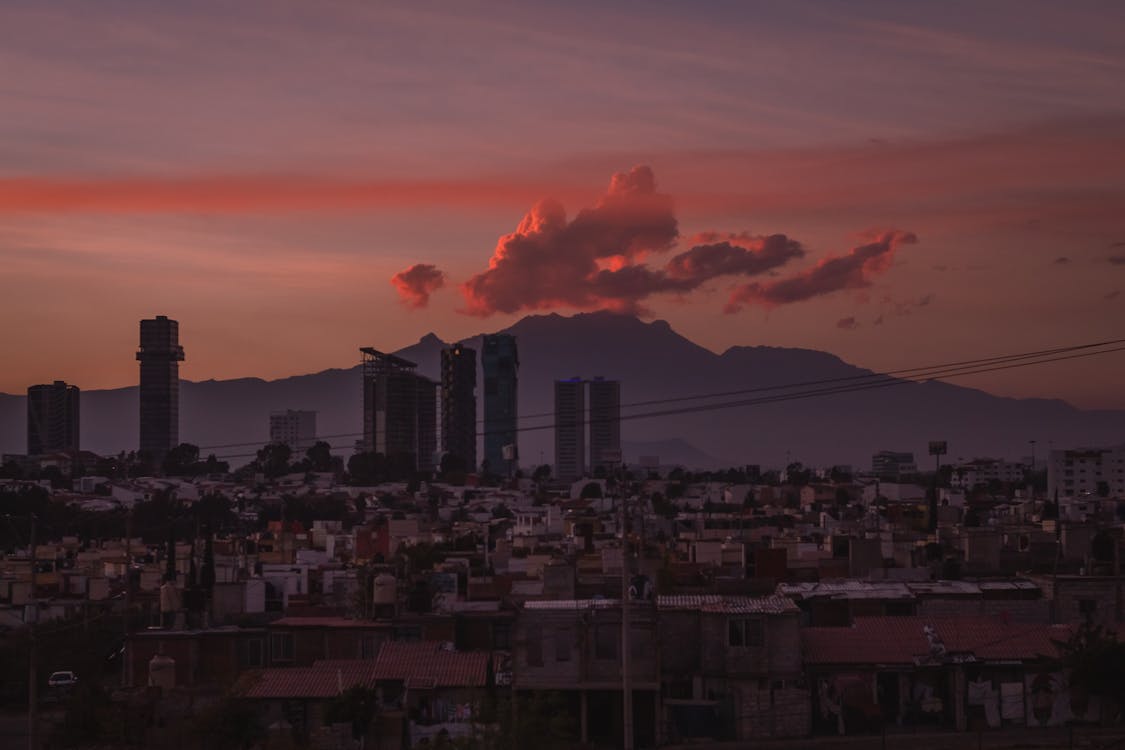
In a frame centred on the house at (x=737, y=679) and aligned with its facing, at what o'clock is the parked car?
The parked car is roughly at 4 o'clock from the house.

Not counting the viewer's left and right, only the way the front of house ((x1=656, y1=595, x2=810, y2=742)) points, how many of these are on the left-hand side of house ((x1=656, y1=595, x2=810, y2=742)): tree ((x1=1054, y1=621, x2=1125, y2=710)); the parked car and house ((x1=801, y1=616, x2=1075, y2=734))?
2

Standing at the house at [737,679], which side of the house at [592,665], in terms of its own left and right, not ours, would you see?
left

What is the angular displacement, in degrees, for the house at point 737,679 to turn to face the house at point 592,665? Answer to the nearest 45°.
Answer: approximately 90° to its right

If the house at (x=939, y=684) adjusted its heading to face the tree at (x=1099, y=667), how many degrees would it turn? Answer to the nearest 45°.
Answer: approximately 90° to its left

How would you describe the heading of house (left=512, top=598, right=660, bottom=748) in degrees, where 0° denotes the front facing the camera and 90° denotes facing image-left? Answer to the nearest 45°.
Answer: approximately 0°

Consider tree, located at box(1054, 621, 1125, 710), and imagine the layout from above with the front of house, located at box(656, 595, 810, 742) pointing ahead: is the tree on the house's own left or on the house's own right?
on the house's own left

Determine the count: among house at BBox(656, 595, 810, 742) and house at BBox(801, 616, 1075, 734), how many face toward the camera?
2

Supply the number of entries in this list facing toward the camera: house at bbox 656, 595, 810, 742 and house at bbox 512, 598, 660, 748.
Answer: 2

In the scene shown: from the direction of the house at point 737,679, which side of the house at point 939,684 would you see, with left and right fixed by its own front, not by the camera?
right

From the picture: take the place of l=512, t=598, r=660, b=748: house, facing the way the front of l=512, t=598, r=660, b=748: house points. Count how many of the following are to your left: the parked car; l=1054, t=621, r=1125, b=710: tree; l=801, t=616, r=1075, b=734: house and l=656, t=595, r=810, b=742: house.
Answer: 3

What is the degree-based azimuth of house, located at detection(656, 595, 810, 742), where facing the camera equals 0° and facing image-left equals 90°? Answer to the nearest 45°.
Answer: approximately 0°
